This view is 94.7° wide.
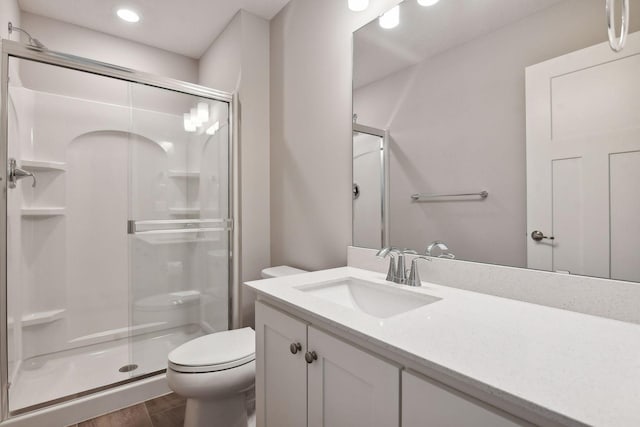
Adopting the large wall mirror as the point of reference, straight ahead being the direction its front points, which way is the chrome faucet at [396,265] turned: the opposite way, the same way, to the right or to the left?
the same way

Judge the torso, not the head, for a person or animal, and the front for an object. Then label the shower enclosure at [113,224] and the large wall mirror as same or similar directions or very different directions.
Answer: very different directions

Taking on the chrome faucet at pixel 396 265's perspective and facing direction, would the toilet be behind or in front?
in front

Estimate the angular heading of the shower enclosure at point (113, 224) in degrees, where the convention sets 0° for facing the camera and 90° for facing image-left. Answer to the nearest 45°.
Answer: approximately 315°

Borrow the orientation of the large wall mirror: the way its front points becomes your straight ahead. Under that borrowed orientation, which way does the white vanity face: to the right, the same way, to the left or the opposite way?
the same way

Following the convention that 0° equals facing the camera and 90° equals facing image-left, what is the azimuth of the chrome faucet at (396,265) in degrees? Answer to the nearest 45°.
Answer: approximately 45°

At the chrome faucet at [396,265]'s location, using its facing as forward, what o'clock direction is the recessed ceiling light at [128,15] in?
The recessed ceiling light is roughly at 2 o'clock from the chrome faucet.

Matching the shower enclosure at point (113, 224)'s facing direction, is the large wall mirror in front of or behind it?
in front

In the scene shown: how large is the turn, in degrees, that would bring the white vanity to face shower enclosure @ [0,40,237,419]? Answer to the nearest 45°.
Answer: approximately 45° to its right

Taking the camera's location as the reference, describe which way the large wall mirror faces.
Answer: facing the viewer and to the left of the viewer
